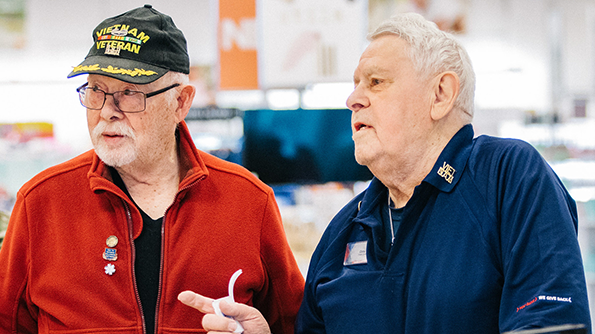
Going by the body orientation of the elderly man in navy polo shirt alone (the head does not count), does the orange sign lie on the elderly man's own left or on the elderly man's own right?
on the elderly man's own right

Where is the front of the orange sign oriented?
toward the camera

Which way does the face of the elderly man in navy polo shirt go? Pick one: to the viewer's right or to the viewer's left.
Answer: to the viewer's left

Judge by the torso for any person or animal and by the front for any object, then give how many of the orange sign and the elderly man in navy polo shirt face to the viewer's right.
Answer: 0

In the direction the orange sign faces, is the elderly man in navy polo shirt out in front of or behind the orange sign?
in front

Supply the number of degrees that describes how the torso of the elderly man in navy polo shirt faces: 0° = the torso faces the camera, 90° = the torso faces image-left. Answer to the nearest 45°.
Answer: approximately 45°
